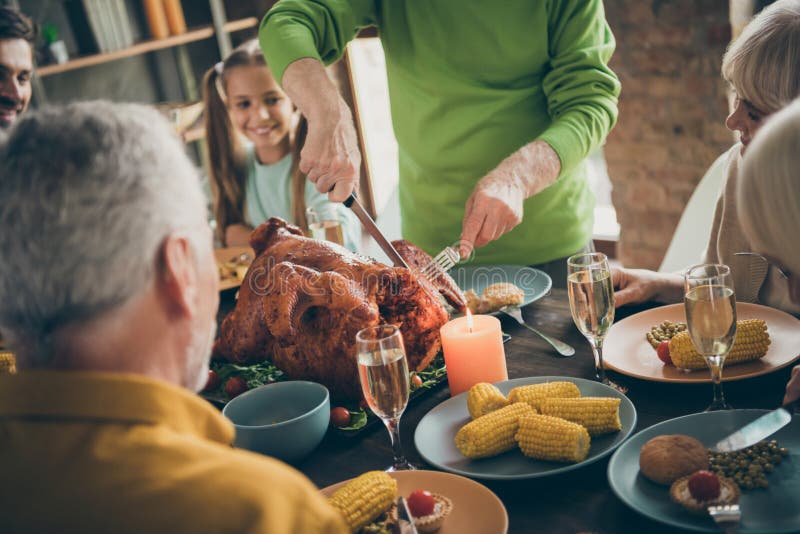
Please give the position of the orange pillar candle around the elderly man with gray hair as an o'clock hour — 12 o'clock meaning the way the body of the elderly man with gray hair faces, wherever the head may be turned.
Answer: The orange pillar candle is roughly at 12 o'clock from the elderly man with gray hair.

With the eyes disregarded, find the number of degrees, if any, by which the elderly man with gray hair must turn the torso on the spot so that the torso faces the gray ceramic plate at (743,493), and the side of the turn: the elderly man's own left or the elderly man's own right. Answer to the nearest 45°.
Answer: approximately 45° to the elderly man's own right

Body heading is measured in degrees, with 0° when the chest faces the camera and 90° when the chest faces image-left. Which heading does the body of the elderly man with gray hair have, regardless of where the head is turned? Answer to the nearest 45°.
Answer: approximately 225°

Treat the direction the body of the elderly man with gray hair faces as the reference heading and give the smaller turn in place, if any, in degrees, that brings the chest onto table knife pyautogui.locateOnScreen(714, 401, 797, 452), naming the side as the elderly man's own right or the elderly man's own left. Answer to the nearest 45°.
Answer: approximately 45° to the elderly man's own right

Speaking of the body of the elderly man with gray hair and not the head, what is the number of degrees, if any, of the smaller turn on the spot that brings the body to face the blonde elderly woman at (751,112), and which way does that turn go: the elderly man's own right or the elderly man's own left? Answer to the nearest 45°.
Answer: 0° — they already face them

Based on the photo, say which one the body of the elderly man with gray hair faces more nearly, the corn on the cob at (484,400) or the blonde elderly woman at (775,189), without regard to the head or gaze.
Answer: the corn on the cob
